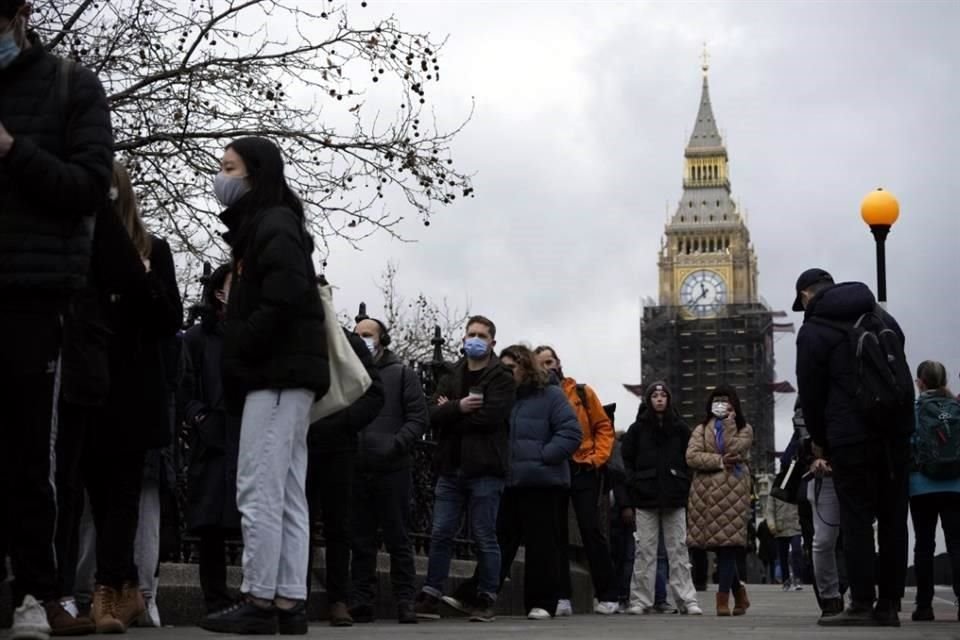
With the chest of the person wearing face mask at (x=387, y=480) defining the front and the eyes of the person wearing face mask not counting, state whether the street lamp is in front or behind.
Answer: behind

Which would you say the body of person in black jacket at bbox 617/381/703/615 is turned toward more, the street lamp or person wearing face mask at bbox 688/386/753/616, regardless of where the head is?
the person wearing face mask

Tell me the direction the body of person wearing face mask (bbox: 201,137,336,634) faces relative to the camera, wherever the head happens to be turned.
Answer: to the viewer's left

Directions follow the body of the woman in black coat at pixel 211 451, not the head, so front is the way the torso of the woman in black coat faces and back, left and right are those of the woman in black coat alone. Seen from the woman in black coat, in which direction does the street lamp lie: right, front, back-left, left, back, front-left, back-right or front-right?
left

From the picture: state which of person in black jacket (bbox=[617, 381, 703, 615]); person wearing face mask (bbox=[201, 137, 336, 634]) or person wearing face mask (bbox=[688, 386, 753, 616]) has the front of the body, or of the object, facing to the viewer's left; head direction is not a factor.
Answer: person wearing face mask (bbox=[201, 137, 336, 634])

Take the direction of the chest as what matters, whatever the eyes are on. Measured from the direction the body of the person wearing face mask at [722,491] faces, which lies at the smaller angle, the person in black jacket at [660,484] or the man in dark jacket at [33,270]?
the man in dark jacket

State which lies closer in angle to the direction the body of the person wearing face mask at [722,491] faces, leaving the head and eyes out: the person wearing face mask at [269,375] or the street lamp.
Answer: the person wearing face mask

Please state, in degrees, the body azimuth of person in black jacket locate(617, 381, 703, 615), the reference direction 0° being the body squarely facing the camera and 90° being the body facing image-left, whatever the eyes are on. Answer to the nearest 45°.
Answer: approximately 0°

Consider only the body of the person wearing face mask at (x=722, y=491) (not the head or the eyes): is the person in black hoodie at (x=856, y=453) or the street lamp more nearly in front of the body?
the person in black hoodie

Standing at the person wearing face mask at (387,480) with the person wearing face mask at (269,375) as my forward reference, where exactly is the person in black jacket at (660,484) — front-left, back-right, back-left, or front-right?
back-left
